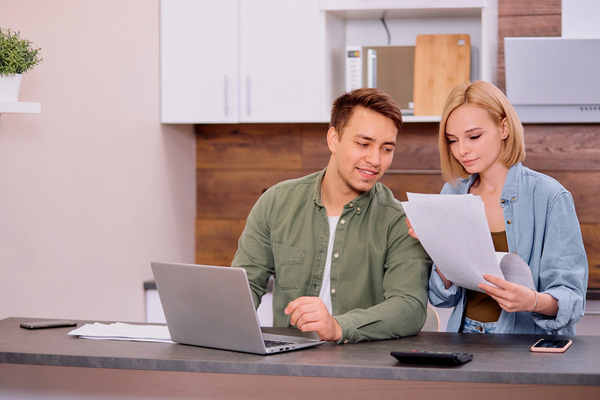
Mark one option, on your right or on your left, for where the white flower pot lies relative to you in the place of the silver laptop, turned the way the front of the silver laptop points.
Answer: on your left

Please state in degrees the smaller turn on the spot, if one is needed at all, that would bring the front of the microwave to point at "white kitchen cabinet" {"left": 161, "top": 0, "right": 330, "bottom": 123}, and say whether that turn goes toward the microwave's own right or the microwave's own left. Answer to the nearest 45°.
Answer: approximately 90° to the microwave's own right

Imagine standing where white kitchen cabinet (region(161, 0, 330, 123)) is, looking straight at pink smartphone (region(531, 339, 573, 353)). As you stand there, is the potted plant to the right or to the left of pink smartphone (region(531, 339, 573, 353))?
right

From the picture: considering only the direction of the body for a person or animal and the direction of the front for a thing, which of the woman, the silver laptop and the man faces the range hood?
the silver laptop

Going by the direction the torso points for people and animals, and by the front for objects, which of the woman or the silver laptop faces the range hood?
the silver laptop

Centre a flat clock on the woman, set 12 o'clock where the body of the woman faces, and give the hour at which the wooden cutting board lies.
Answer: The wooden cutting board is roughly at 4 o'clock from the woman.

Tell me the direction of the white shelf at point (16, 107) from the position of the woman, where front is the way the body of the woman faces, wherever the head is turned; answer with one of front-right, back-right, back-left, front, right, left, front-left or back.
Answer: front-right

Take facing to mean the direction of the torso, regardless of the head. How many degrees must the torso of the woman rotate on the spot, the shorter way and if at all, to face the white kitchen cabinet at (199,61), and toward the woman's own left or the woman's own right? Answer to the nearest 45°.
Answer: approximately 90° to the woman's own right

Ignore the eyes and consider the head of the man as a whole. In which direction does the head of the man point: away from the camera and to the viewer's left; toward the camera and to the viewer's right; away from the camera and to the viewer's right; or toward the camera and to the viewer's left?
toward the camera and to the viewer's right

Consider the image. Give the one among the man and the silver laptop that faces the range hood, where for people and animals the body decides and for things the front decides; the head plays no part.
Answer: the silver laptop

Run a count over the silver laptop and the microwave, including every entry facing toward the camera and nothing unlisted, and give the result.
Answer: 1
